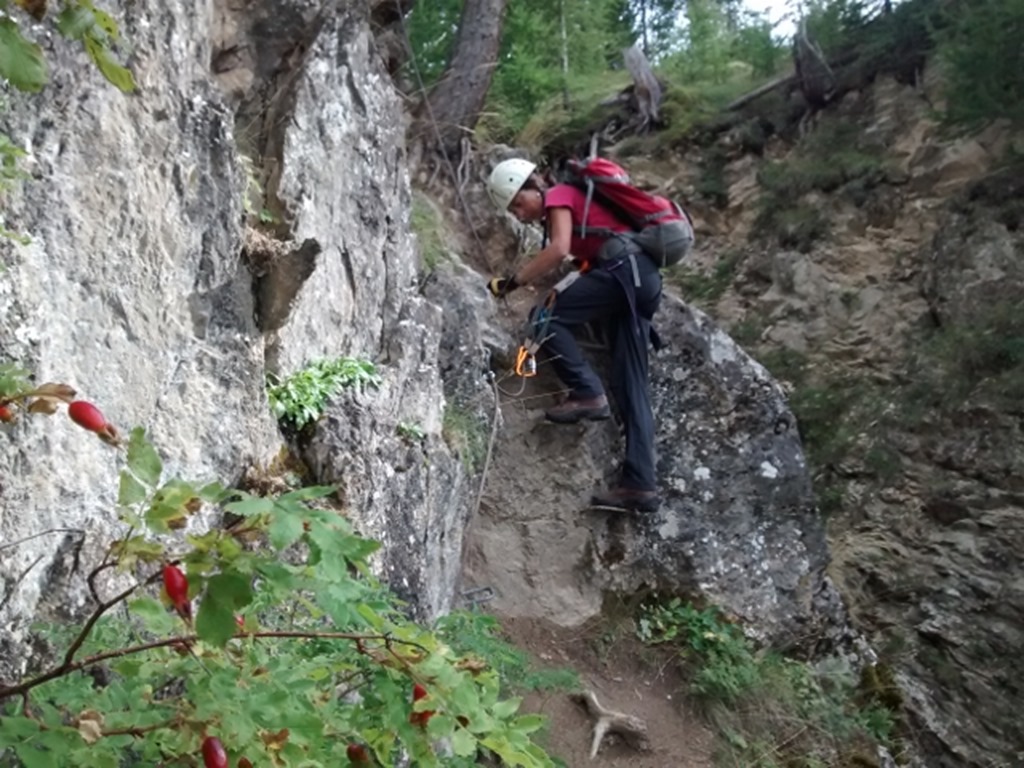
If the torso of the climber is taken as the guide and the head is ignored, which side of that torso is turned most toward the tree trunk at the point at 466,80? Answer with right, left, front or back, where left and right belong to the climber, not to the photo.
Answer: right

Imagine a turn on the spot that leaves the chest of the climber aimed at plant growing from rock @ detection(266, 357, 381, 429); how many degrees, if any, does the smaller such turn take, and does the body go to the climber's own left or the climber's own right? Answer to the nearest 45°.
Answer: approximately 45° to the climber's own left

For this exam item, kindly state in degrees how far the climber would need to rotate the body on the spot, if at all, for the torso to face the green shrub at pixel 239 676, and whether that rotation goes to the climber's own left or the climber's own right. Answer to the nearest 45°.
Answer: approximately 90° to the climber's own left

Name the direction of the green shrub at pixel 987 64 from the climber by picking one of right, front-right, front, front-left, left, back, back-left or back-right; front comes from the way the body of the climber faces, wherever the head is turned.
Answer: back-right

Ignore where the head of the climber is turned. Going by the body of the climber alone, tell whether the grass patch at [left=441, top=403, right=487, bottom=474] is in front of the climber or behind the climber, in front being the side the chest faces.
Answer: in front

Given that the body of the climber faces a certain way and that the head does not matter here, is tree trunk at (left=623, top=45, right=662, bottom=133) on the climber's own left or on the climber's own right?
on the climber's own right

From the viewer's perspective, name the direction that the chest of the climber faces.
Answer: to the viewer's left
